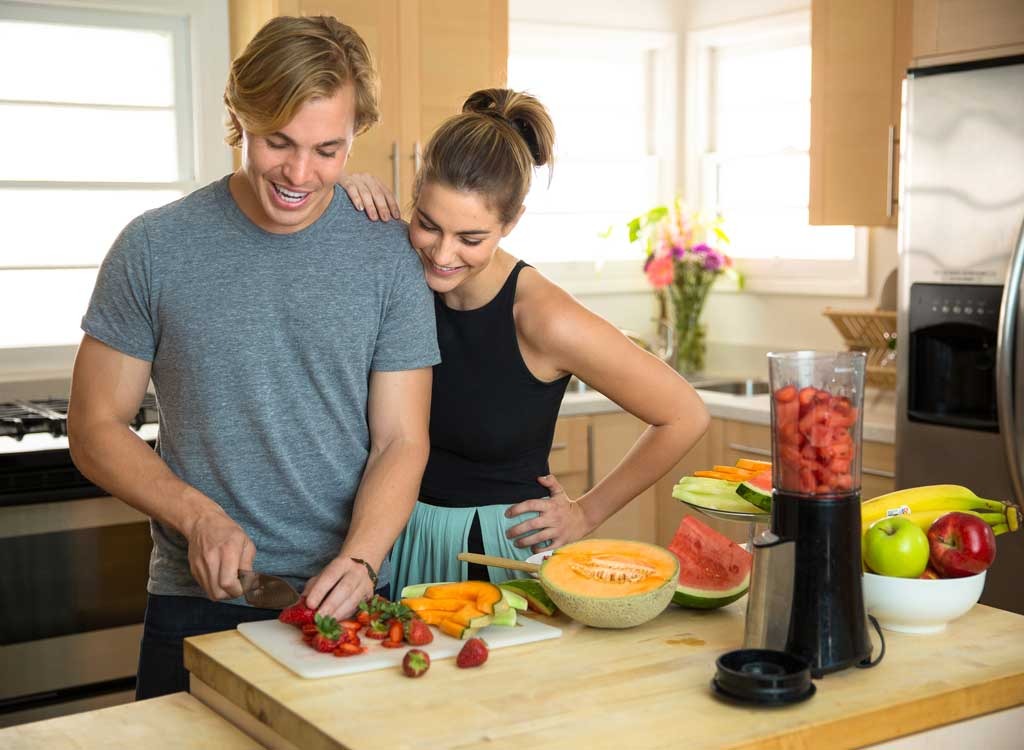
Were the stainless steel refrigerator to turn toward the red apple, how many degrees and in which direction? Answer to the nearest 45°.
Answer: approximately 45° to its left

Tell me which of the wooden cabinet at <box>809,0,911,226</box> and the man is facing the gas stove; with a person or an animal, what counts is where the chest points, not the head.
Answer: the wooden cabinet

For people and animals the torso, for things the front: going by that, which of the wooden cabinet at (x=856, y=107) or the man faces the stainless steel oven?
the wooden cabinet

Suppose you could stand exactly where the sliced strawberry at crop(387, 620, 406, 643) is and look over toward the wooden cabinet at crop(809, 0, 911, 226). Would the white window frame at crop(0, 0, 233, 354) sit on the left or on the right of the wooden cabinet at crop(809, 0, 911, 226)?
left

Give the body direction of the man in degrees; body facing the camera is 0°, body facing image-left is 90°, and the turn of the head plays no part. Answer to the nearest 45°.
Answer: approximately 0°

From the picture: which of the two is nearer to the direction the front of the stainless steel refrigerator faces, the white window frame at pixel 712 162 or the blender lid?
the blender lid

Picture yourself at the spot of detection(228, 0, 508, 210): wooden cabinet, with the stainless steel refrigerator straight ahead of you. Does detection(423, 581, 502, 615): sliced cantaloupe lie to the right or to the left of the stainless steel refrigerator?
right

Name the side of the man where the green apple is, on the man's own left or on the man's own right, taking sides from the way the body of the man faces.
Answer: on the man's own left

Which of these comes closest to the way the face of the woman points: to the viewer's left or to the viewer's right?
to the viewer's left
